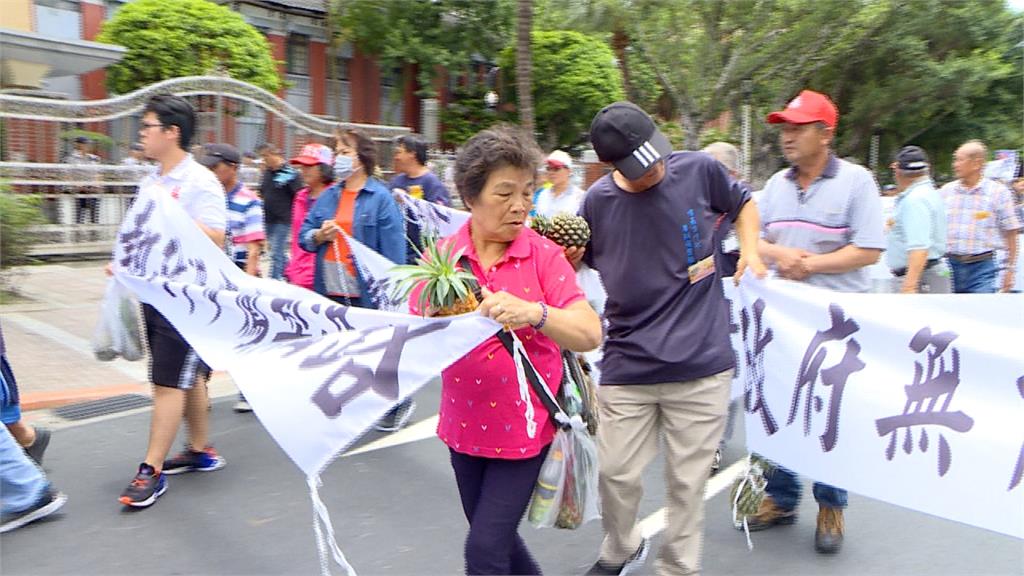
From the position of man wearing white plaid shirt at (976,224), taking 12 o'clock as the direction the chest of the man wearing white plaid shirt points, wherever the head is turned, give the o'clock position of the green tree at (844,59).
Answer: The green tree is roughly at 4 o'clock from the man wearing white plaid shirt.

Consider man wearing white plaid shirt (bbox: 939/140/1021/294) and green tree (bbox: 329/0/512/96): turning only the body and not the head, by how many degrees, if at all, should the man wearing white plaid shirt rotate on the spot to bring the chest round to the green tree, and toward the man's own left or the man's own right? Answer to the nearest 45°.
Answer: approximately 90° to the man's own right

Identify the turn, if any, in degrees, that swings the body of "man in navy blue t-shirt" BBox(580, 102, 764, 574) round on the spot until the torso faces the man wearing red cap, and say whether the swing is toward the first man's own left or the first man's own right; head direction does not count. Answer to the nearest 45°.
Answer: approximately 135° to the first man's own left

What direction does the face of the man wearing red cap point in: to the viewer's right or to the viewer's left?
to the viewer's left

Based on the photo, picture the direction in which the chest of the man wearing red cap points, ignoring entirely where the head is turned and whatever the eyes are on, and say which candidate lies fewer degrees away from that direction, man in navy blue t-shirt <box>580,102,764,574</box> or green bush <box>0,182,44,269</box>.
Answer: the man in navy blue t-shirt

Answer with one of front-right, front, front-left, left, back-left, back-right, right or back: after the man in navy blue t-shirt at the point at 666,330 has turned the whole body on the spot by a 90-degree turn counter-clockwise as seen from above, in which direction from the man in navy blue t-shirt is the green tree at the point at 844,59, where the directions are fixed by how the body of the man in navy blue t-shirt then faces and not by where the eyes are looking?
left

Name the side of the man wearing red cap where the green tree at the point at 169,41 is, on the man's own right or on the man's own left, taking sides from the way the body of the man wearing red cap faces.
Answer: on the man's own right

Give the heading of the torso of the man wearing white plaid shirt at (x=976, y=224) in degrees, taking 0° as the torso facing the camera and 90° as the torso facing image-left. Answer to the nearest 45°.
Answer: approximately 45°
